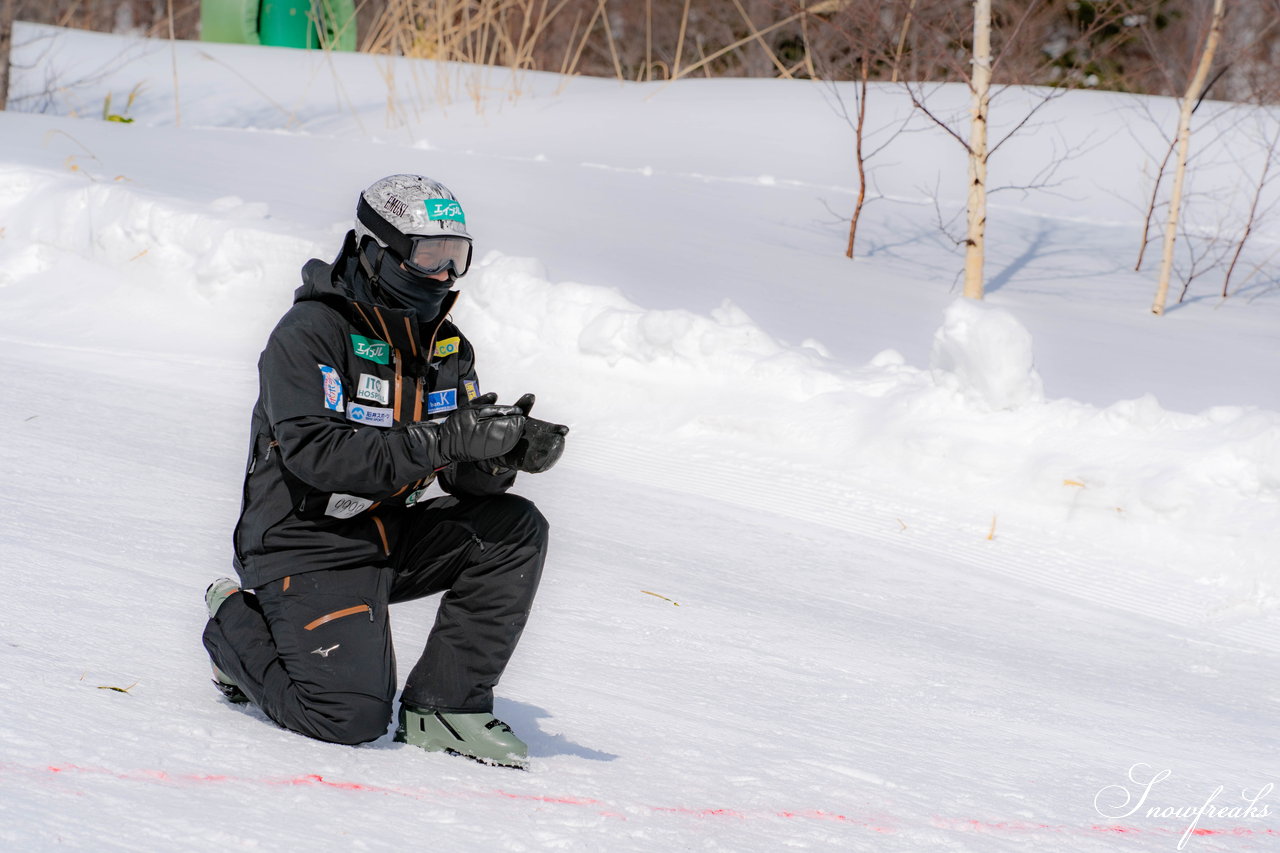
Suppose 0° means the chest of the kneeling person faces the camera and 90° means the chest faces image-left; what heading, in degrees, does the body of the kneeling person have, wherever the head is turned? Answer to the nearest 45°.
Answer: approximately 315°

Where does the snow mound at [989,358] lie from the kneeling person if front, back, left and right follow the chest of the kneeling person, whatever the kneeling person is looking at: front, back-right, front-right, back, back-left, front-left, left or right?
left
